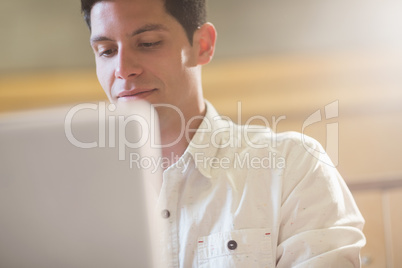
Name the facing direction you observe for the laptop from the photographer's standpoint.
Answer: facing away from the viewer and to the right of the viewer

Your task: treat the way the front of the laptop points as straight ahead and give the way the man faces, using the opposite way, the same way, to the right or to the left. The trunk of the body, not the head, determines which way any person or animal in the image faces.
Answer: the opposite way
